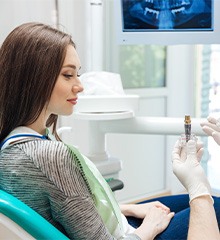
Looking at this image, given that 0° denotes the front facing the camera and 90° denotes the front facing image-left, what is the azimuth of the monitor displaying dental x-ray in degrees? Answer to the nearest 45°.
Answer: approximately 0°

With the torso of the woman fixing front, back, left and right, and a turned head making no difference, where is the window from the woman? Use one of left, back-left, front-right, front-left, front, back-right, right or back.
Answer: left

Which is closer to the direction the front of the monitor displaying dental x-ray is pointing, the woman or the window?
the woman

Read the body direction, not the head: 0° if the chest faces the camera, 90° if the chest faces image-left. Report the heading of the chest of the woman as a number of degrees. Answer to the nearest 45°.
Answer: approximately 270°

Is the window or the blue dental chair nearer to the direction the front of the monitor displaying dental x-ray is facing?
the blue dental chair

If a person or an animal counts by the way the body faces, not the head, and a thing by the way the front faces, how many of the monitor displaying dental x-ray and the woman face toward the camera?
1

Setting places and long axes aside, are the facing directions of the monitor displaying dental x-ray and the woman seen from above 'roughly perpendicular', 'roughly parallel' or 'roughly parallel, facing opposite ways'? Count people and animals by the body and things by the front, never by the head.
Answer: roughly perpendicular

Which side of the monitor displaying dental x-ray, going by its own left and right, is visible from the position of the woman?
front

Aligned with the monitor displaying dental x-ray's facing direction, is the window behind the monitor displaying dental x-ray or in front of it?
behind

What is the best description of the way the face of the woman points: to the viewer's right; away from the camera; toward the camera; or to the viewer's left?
to the viewer's right
